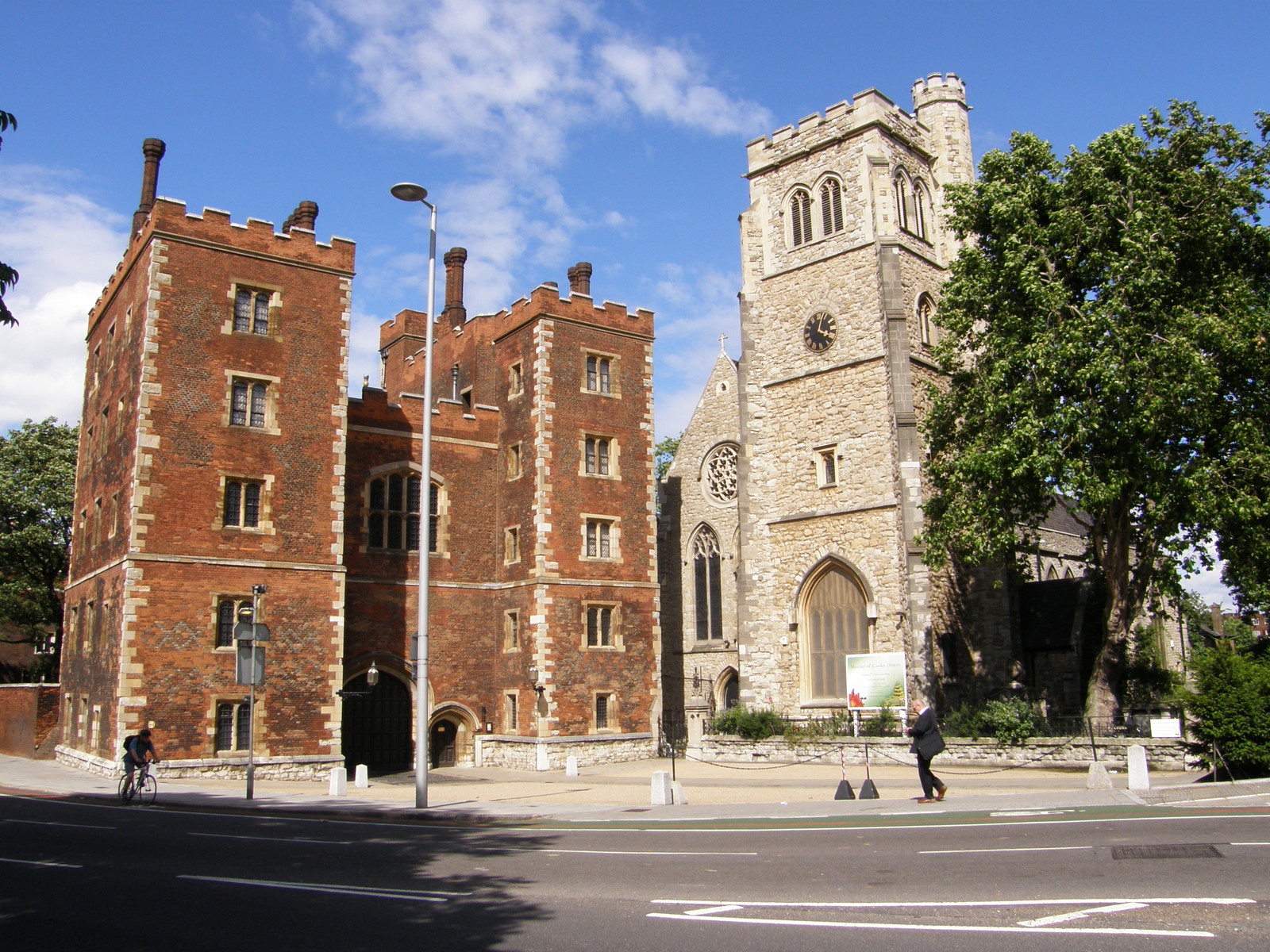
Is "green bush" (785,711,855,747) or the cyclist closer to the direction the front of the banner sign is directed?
the cyclist

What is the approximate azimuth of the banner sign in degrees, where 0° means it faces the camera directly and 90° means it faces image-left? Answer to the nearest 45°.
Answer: approximately 0°

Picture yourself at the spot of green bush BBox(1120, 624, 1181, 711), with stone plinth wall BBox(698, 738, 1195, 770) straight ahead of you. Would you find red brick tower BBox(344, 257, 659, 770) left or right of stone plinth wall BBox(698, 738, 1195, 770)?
right

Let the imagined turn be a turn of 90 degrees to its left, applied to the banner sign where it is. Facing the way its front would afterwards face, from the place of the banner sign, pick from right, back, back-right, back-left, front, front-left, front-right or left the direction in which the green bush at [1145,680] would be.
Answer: front-left

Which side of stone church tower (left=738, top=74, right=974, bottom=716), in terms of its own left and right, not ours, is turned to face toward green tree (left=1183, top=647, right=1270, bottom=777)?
left

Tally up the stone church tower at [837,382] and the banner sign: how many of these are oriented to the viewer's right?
0

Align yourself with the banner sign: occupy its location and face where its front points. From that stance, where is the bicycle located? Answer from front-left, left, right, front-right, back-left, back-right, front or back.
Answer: front-right

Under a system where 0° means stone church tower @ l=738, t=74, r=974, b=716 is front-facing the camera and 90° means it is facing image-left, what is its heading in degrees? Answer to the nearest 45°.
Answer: approximately 45°
